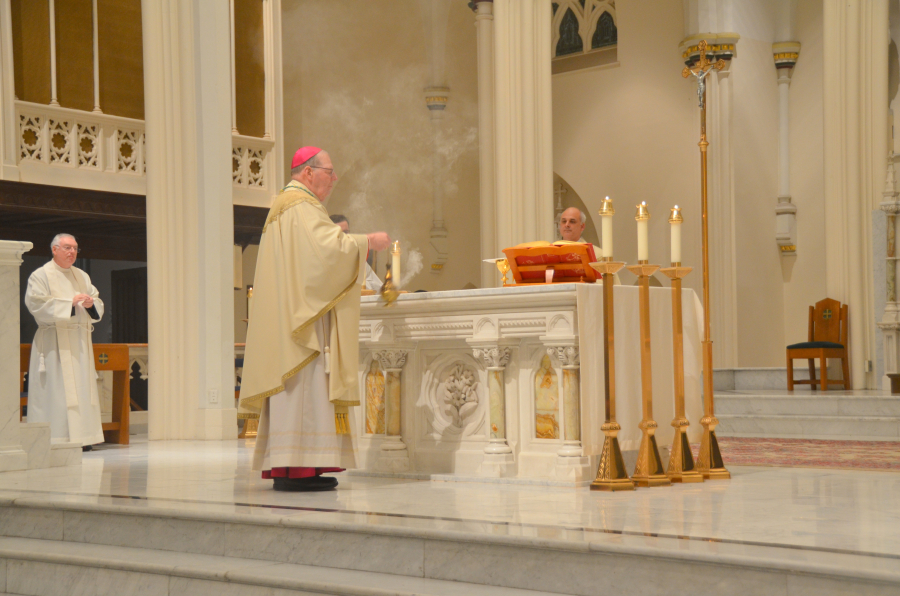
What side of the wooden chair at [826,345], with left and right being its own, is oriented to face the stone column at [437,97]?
right

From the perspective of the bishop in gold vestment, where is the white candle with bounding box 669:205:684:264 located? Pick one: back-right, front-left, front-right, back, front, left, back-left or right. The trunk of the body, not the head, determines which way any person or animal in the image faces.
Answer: front

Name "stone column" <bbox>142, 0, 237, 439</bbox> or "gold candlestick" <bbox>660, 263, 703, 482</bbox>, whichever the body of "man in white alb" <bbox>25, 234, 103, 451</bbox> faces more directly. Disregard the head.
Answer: the gold candlestick

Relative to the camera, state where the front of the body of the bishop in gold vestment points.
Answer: to the viewer's right

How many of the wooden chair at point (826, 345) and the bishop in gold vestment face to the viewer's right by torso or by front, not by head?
1

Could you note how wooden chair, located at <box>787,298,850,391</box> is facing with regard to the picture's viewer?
facing the viewer and to the left of the viewer

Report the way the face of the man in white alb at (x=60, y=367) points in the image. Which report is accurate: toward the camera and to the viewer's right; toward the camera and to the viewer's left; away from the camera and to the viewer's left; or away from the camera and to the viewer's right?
toward the camera and to the viewer's right

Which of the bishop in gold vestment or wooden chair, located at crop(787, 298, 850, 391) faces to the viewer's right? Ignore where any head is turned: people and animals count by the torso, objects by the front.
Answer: the bishop in gold vestment

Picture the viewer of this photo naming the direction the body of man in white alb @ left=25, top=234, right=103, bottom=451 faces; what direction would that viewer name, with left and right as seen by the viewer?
facing the viewer and to the right of the viewer

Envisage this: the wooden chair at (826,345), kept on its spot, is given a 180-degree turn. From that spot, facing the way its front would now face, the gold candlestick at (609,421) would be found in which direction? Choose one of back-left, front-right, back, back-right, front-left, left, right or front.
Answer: back-right

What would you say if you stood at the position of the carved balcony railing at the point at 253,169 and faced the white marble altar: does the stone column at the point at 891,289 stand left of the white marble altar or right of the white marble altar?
left
